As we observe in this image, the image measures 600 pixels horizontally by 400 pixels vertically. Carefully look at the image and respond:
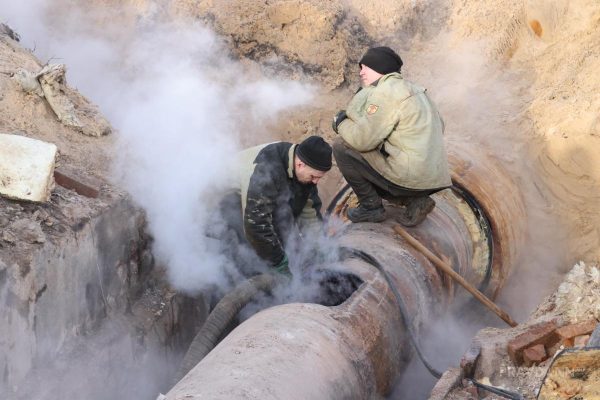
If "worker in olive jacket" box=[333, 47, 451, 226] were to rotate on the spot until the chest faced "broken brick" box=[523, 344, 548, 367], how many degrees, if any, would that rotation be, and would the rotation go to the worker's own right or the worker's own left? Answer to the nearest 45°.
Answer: approximately 135° to the worker's own left

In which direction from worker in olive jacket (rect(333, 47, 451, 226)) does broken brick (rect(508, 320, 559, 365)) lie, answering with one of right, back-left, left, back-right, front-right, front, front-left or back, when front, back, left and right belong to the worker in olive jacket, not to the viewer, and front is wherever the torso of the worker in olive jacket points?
back-left

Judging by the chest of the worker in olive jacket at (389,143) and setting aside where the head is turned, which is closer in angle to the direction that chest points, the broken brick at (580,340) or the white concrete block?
the white concrete block

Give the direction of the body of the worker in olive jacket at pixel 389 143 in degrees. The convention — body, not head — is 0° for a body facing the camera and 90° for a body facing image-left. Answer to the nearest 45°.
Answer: approximately 90°

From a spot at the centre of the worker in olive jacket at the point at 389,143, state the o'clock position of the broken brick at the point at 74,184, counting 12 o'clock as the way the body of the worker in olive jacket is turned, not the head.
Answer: The broken brick is roughly at 11 o'clock from the worker in olive jacket.

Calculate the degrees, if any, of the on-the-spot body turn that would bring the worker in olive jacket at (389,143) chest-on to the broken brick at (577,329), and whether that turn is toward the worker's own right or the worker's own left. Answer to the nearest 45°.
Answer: approximately 135° to the worker's own left

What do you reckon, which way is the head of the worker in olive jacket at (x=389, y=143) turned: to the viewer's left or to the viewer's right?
to the viewer's left

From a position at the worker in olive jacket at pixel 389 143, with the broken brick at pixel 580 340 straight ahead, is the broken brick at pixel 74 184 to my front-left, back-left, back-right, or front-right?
back-right

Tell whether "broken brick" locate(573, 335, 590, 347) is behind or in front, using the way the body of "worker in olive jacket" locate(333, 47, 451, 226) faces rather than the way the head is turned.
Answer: behind
